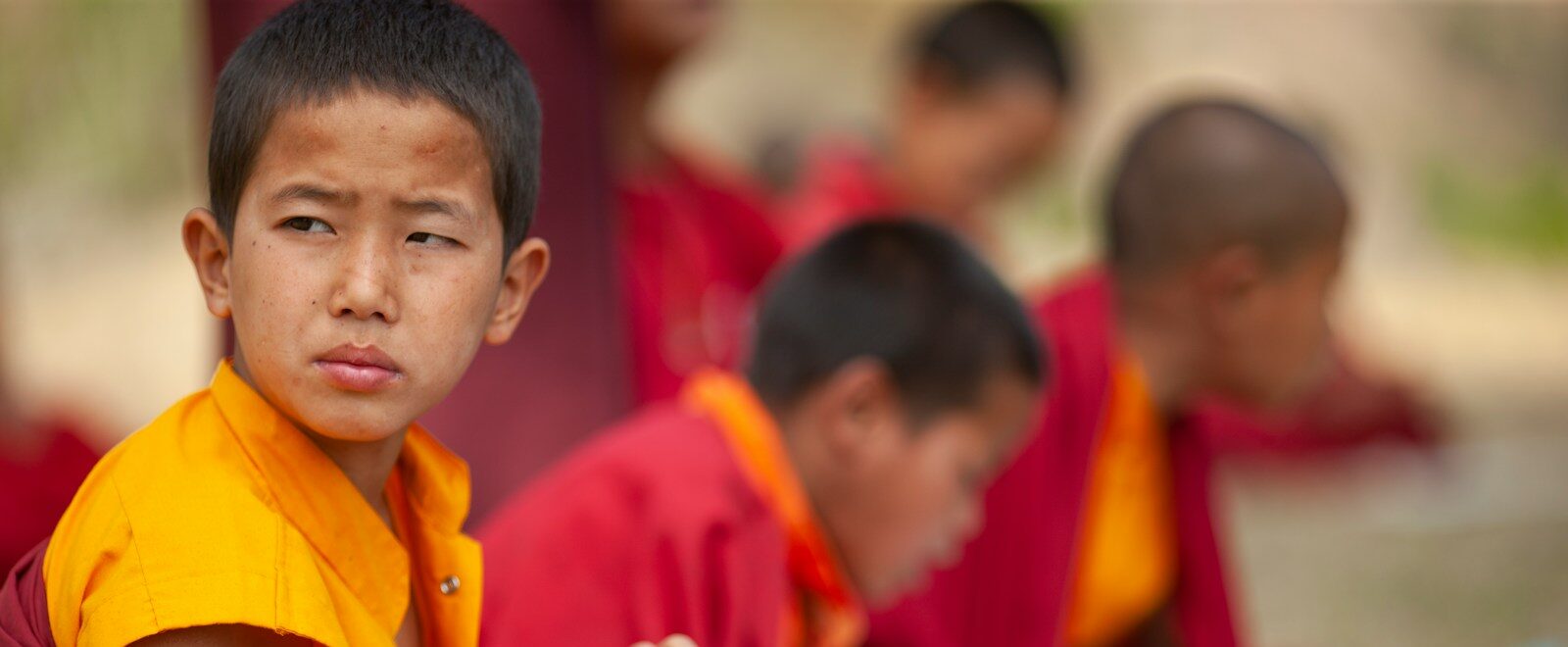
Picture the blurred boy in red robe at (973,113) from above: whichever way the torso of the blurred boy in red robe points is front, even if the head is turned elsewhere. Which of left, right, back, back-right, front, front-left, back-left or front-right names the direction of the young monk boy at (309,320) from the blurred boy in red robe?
front-right

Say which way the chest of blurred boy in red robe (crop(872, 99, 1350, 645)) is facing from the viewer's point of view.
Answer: to the viewer's right

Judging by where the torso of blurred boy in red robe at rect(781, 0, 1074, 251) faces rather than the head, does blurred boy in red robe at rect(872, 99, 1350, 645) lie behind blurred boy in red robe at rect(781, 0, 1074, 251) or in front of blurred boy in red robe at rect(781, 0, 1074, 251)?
in front

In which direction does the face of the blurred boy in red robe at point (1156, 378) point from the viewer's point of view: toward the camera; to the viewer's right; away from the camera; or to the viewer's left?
to the viewer's right

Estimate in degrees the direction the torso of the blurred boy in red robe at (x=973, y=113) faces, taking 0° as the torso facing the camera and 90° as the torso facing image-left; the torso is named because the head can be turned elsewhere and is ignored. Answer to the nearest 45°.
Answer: approximately 315°
